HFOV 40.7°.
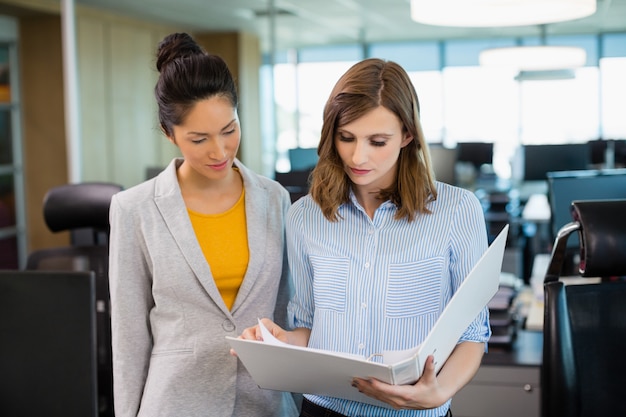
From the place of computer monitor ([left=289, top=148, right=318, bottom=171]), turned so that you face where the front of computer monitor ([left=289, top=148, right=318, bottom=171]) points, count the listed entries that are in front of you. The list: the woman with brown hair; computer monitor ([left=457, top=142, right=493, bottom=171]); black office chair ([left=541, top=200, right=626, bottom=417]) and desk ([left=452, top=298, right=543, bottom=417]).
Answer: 3

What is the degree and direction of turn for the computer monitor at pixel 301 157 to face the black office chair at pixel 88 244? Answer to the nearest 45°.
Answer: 0° — it already faces it

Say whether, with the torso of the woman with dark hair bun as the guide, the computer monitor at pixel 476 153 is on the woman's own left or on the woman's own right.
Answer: on the woman's own left

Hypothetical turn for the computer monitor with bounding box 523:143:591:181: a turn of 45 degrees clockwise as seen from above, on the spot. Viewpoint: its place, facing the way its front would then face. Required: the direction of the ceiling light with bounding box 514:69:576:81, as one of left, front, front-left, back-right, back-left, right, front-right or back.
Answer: back-right

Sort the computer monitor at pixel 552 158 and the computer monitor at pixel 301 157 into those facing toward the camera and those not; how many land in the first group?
2

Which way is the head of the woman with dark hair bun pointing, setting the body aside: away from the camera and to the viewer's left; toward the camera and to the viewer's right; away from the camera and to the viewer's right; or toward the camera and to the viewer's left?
toward the camera and to the viewer's right

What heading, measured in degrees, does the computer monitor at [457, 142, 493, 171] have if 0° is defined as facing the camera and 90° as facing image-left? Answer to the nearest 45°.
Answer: approximately 0°

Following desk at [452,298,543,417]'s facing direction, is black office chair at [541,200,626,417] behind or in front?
in front
